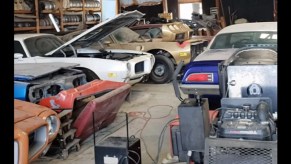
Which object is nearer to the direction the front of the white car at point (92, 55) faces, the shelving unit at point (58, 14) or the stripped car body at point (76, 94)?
the stripped car body

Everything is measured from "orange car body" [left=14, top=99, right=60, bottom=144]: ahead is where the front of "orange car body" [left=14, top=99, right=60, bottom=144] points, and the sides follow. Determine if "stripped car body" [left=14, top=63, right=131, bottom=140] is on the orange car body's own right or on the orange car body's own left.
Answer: on the orange car body's own left

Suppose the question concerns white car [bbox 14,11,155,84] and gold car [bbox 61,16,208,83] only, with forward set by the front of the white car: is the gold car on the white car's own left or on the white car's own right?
on the white car's own left

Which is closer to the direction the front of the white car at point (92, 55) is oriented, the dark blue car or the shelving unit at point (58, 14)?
the dark blue car

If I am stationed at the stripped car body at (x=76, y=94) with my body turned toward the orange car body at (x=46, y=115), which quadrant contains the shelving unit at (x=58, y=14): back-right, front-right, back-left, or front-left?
back-right

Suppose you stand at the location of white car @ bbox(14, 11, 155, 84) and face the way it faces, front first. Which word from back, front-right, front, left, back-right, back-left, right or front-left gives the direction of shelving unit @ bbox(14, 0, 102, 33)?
back-left
